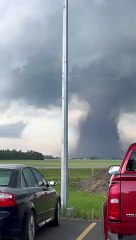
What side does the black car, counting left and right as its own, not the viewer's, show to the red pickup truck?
right

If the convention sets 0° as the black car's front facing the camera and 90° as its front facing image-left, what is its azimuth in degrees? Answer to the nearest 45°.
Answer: approximately 225°

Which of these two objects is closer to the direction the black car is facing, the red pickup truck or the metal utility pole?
the metal utility pole

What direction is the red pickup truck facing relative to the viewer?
away from the camera

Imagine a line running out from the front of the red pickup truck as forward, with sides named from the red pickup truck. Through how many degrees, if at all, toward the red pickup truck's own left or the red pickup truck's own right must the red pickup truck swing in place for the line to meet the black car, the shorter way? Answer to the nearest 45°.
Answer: approximately 45° to the red pickup truck's own left
